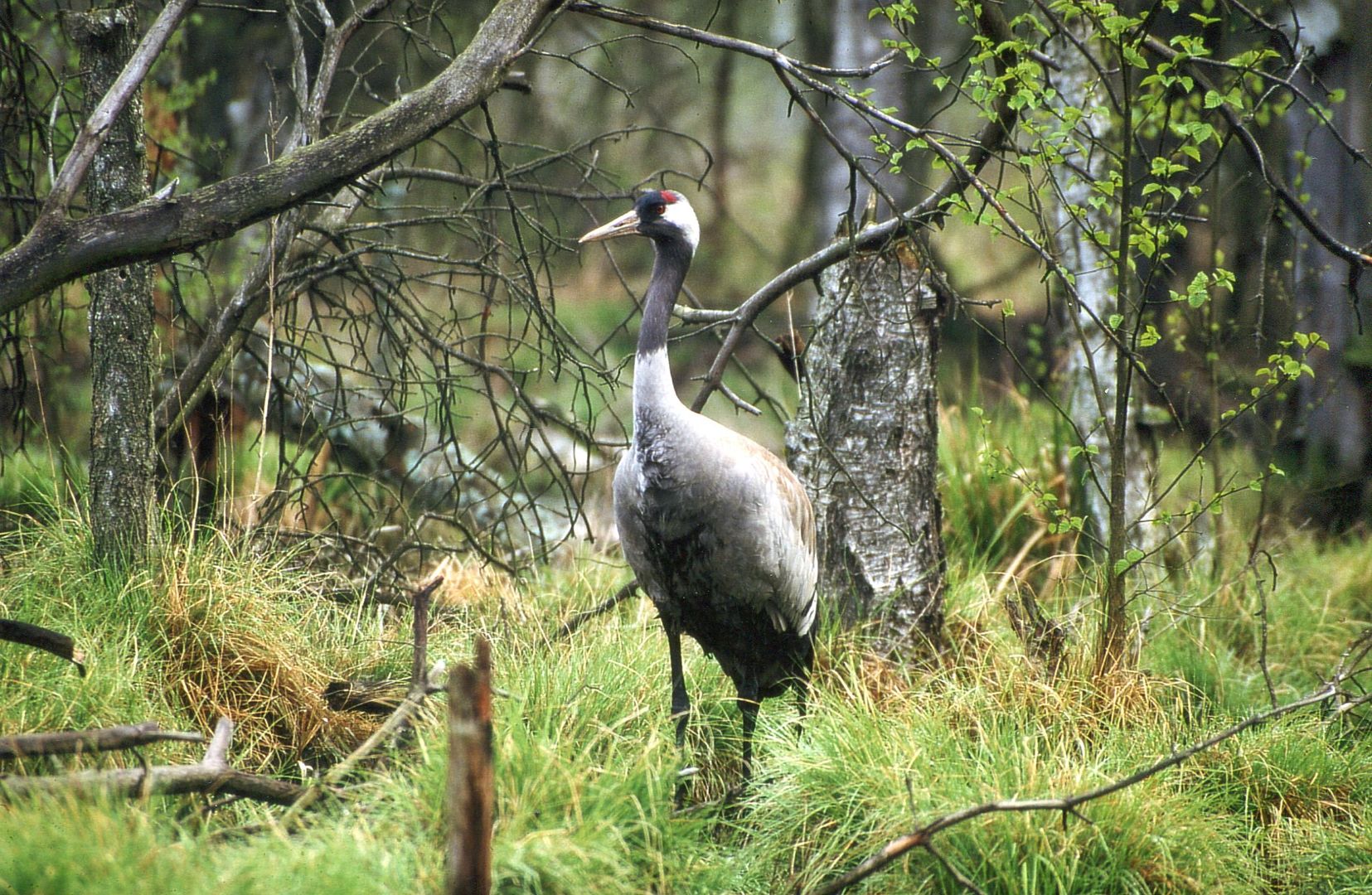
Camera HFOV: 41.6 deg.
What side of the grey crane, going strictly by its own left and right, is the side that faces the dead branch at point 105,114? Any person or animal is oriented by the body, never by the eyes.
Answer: front

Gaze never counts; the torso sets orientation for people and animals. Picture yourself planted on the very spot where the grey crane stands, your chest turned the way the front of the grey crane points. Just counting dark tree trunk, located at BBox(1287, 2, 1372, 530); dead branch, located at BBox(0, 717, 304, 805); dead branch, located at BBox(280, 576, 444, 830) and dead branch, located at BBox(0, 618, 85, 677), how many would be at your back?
1

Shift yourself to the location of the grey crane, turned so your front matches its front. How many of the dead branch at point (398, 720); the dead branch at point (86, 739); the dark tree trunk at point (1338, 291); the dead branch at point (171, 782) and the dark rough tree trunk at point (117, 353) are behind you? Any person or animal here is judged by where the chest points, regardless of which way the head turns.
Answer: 1

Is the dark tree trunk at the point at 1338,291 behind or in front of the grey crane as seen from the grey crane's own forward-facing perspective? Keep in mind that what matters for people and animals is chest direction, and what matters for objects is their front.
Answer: behind

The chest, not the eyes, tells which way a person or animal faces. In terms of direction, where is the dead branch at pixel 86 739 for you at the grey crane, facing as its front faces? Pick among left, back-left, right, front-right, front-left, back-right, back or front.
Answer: front

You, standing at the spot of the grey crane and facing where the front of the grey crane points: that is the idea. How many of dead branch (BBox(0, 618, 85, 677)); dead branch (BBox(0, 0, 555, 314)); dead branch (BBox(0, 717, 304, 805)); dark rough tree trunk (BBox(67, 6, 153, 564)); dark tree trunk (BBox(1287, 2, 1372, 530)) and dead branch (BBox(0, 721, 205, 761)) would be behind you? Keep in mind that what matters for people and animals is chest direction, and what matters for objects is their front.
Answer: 1

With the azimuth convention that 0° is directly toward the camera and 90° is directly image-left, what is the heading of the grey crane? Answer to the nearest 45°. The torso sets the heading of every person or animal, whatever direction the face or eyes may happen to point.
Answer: approximately 45°

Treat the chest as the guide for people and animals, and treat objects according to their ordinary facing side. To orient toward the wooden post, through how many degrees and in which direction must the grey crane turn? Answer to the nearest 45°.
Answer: approximately 45° to its left

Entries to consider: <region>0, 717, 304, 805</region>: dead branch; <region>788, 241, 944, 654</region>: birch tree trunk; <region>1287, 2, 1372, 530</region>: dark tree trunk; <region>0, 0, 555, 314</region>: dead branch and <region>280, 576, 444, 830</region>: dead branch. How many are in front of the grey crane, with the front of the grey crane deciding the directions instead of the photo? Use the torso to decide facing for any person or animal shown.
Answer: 3

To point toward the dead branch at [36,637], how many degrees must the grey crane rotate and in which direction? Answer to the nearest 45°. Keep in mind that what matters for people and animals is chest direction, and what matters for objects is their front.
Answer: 0° — it already faces it

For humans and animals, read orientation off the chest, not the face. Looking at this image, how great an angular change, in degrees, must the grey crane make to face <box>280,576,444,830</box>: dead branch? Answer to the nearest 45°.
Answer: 0° — it already faces it

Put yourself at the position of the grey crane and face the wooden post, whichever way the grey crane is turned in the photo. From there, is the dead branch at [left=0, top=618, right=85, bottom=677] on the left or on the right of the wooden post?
right

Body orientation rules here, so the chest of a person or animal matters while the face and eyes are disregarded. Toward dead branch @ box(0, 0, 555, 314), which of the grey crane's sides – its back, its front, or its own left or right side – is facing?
front

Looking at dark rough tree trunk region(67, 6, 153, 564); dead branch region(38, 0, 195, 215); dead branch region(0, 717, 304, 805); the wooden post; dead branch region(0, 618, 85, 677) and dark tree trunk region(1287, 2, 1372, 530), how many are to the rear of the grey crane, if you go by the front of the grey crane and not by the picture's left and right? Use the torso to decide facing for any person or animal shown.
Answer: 1
